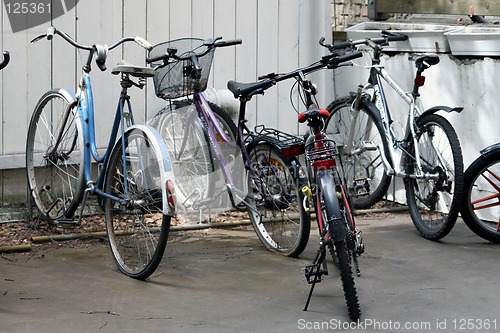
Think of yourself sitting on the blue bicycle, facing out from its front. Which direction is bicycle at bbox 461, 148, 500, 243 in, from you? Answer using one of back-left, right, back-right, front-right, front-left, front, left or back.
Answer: back-right

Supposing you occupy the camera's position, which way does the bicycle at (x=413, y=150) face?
facing away from the viewer and to the left of the viewer

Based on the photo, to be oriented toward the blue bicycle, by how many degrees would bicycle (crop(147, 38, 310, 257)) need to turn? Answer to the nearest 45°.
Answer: approximately 45° to its left

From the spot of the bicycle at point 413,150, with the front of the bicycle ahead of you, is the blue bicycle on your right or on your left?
on your left

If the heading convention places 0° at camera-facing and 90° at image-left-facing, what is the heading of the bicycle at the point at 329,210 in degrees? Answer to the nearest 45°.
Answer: approximately 180°

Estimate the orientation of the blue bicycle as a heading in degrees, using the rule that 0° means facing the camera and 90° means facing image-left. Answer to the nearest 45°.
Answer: approximately 135°

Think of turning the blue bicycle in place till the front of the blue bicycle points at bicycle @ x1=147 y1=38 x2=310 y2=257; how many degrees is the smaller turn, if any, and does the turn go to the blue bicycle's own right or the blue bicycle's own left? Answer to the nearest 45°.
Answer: approximately 135° to the blue bicycle's own right

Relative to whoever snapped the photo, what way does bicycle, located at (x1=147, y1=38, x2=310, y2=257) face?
facing away from the viewer and to the left of the viewer

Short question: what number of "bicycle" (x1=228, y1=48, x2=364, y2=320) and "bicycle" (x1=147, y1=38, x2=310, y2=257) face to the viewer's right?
0
